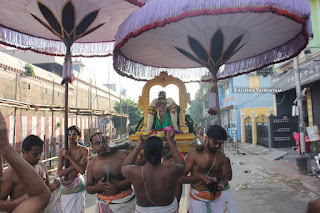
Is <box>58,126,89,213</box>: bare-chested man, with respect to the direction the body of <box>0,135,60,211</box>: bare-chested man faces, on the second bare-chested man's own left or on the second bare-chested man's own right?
on the second bare-chested man's own left

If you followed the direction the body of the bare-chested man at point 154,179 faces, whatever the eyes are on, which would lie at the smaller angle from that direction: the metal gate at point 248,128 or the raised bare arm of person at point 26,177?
the metal gate

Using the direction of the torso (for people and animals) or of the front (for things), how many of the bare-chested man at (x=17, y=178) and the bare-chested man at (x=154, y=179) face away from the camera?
1

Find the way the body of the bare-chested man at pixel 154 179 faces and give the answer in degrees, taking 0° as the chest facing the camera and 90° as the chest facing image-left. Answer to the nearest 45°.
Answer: approximately 180°

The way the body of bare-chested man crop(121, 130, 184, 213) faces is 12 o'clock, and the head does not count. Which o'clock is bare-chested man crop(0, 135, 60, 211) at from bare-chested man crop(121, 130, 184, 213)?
bare-chested man crop(0, 135, 60, 211) is roughly at 9 o'clock from bare-chested man crop(121, 130, 184, 213).

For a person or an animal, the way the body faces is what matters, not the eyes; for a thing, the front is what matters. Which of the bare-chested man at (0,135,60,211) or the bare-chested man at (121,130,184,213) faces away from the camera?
the bare-chested man at (121,130,184,213)
